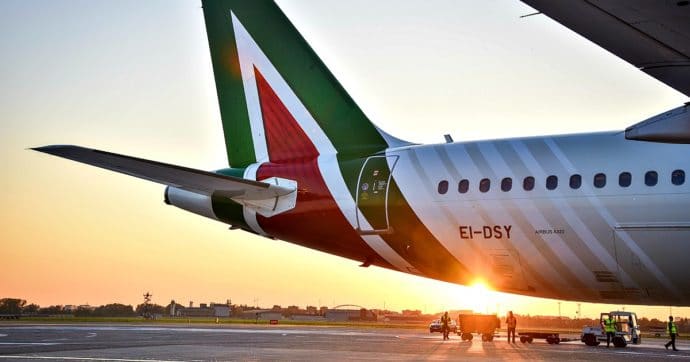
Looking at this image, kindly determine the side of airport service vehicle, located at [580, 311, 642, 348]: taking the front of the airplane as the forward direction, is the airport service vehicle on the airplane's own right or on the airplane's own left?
on the airplane's own left

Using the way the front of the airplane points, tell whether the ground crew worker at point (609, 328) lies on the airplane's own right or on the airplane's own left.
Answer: on the airplane's own left

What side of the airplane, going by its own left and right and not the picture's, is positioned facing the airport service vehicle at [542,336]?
left

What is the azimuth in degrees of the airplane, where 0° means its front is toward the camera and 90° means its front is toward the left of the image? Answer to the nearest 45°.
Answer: approximately 315°

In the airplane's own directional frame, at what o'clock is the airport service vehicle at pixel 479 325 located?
The airport service vehicle is roughly at 8 o'clock from the airplane.
